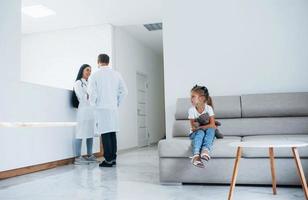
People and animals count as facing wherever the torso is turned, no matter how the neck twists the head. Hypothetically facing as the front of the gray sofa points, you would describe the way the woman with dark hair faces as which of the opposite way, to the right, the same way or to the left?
to the left

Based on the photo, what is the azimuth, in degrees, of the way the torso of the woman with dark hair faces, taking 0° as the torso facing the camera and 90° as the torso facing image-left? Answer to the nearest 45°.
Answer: approximately 315°

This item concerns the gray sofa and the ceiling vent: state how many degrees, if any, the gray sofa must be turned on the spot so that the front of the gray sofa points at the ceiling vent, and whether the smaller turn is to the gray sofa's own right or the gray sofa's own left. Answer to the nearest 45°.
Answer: approximately 135° to the gray sofa's own right

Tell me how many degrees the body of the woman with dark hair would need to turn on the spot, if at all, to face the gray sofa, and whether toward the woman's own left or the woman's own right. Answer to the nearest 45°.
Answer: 0° — they already face it

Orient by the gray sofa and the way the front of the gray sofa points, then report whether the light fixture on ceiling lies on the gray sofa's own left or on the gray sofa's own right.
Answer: on the gray sofa's own right

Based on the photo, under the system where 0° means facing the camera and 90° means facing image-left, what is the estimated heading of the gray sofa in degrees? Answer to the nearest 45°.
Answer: approximately 0°
